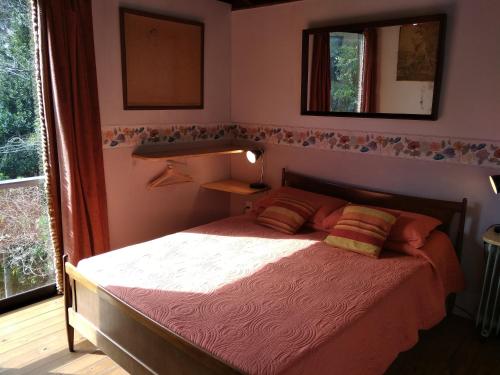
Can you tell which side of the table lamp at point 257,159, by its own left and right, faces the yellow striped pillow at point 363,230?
left

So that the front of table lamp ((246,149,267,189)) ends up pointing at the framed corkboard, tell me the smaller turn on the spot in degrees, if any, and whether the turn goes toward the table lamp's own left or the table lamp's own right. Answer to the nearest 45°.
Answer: approximately 45° to the table lamp's own right

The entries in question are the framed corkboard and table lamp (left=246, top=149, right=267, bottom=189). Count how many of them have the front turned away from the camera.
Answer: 0

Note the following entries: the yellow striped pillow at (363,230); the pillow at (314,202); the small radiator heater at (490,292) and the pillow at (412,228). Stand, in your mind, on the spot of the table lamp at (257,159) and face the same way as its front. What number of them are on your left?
4

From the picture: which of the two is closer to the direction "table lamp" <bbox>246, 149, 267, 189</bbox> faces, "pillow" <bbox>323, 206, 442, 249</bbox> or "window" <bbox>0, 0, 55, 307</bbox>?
the window

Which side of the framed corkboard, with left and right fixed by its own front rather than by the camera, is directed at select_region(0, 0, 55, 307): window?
right

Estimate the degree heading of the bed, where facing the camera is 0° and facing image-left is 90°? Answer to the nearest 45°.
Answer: approximately 45°

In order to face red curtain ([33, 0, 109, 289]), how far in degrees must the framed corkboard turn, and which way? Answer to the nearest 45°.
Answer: approximately 90° to its right

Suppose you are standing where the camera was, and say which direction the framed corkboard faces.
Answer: facing the viewer and to the right of the viewer

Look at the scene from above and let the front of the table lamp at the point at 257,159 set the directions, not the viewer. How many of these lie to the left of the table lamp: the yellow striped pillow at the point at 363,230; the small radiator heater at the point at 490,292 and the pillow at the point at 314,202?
3

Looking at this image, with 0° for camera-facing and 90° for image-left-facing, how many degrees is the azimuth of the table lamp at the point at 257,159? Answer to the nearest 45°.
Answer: approximately 45°
